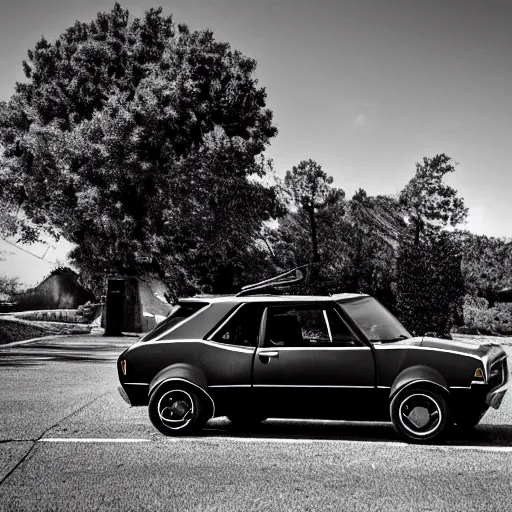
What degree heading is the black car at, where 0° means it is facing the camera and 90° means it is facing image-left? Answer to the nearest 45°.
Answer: approximately 270°

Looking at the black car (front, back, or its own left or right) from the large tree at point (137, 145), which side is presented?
left

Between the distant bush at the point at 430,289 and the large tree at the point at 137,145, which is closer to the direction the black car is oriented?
the distant bush

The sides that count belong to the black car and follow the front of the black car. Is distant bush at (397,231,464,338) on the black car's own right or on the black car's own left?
on the black car's own left

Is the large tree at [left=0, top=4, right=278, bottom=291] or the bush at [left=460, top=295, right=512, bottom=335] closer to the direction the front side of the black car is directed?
the bush

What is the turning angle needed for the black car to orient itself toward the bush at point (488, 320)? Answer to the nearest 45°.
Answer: approximately 90° to its left

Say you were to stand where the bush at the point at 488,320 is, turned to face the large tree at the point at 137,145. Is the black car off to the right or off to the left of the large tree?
left
